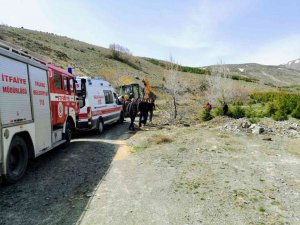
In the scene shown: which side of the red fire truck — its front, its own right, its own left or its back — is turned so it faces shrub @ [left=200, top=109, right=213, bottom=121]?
front

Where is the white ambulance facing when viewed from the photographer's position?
facing away from the viewer and to the right of the viewer

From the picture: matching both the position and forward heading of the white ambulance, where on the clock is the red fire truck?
The red fire truck is roughly at 5 o'clock from the white ambulance.

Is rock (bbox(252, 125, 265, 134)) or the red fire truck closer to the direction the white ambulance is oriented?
the rock

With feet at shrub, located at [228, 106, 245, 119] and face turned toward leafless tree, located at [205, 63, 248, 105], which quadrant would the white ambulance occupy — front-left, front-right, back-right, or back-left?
back-left

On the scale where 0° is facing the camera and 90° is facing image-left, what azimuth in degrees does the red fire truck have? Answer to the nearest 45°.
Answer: approximately 225°

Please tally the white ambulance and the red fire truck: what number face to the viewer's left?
0

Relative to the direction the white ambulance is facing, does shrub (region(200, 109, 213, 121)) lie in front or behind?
in front

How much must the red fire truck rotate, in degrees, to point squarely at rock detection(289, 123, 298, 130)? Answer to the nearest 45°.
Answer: approximately 45° to its right

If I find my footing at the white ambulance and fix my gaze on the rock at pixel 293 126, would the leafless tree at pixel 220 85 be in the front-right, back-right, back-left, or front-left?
front-left

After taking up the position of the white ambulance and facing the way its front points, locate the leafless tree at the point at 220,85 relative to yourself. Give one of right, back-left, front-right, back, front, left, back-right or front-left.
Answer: front

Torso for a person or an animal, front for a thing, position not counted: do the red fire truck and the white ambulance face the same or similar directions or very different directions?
same or similar directions

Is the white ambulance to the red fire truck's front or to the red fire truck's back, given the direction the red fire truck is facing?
to the front
